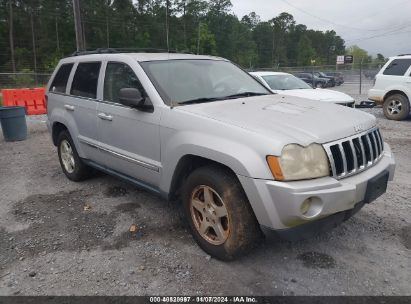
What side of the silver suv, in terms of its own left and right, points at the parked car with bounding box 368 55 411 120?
left

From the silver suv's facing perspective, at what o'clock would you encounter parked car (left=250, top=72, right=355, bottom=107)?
The parked car is roughly at 8 o'clock from the silver suv.

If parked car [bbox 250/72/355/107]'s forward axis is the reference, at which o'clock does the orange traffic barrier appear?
The orange traffic barrier is roughly at 5 o'clock from the parked car.

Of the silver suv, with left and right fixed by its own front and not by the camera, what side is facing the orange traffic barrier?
back

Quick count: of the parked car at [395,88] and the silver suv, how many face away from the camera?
0

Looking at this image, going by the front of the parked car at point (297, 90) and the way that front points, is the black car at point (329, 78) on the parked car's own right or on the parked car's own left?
on the parked car's own left

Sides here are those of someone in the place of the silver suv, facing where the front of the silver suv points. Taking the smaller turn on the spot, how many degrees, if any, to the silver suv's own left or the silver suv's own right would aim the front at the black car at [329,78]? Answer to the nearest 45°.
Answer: approximately 135° to the silver suv's own left

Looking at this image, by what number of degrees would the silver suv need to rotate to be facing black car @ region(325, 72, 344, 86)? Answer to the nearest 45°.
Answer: approximately 135° to its left
